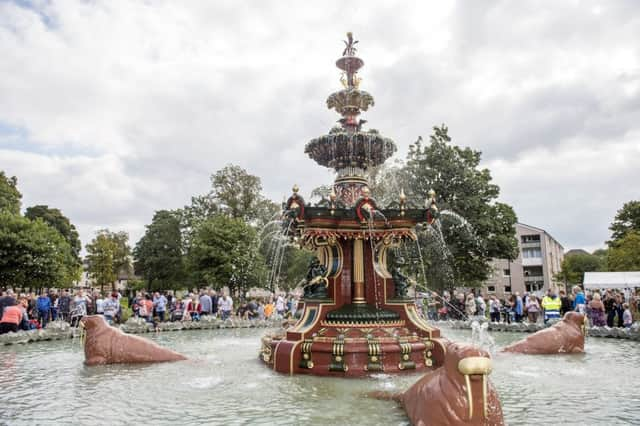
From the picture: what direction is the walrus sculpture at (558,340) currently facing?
to the viewer's right

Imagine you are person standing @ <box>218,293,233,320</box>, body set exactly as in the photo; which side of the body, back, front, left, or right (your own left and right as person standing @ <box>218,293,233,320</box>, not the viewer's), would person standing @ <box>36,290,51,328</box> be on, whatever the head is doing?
right

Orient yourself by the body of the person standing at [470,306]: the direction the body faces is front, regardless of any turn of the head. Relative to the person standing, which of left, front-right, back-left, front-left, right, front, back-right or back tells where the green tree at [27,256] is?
right

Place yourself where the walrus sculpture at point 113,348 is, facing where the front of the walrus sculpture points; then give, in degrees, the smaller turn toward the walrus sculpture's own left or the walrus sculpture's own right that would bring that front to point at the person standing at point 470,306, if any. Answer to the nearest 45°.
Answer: approximately 135° to the walrus sculpture's own right

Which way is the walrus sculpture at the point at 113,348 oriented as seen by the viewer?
to the viewer's left

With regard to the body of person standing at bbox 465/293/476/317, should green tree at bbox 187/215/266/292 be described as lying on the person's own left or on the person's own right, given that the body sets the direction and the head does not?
on the person's own right

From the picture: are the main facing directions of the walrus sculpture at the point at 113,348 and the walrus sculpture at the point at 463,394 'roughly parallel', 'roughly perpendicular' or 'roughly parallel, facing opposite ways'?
roughly perpendicular

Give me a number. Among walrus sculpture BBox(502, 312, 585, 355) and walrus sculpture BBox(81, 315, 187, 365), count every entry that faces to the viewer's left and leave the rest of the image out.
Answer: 1

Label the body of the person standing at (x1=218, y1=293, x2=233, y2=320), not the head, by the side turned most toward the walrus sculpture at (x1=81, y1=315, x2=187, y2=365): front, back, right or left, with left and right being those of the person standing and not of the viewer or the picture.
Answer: front

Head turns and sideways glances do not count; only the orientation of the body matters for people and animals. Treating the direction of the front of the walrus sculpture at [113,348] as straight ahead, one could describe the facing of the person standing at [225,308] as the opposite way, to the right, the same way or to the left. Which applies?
to the left

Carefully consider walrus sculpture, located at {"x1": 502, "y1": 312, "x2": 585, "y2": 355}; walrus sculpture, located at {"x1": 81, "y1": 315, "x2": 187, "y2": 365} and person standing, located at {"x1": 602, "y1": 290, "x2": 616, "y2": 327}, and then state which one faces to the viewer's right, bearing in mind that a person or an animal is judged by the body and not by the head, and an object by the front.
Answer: walrus sculpture, located at {"x1": 502, "y1": 312, "x2": 585, "y2": 355}

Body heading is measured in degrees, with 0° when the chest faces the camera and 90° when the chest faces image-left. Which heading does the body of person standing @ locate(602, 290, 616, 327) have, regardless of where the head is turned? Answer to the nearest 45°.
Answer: approximately 45°

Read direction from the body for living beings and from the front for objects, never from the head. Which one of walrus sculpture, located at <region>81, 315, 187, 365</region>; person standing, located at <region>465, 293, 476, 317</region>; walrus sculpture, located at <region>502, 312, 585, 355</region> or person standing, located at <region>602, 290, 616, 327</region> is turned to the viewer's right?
walrus sculpture, located at <region>502, 312, 585, 355</region>
